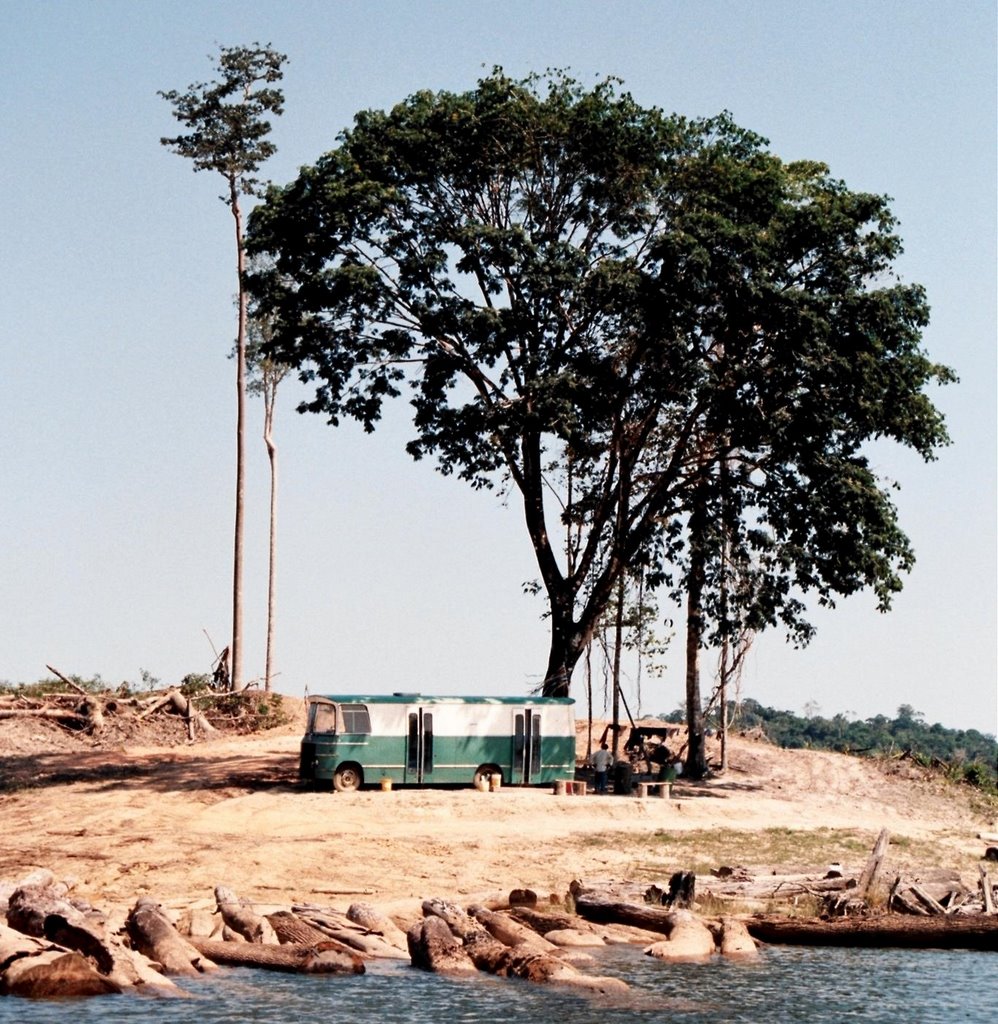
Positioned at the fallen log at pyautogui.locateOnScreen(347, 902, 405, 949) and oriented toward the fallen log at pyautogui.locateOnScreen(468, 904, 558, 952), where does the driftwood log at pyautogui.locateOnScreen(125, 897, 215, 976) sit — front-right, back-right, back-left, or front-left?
back-right

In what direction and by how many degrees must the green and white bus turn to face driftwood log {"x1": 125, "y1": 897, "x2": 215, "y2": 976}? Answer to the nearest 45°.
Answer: approximately 90° to its left

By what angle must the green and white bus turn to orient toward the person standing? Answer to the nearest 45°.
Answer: approximately 135° to its right

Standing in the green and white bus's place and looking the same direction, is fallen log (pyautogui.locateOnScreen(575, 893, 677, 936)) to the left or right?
on its left

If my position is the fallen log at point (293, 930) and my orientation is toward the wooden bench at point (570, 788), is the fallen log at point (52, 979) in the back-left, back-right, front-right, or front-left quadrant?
back-left

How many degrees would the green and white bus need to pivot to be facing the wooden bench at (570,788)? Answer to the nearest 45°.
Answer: approximately 180°

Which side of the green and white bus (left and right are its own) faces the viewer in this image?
left

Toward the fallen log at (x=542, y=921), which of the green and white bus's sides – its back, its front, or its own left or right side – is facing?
left

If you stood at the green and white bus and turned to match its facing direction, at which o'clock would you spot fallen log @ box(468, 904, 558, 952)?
The fallen log is roughly at 9 o'clock from the green and white bus.
